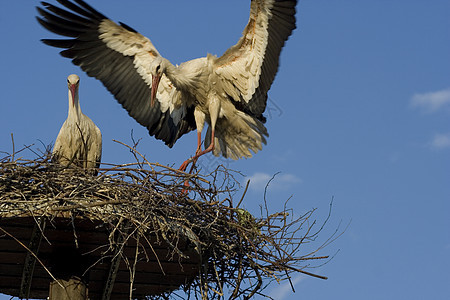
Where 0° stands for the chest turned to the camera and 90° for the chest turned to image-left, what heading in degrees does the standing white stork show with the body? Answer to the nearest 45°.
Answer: approximately 0°

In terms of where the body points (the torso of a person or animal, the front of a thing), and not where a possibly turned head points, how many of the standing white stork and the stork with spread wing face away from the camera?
0
